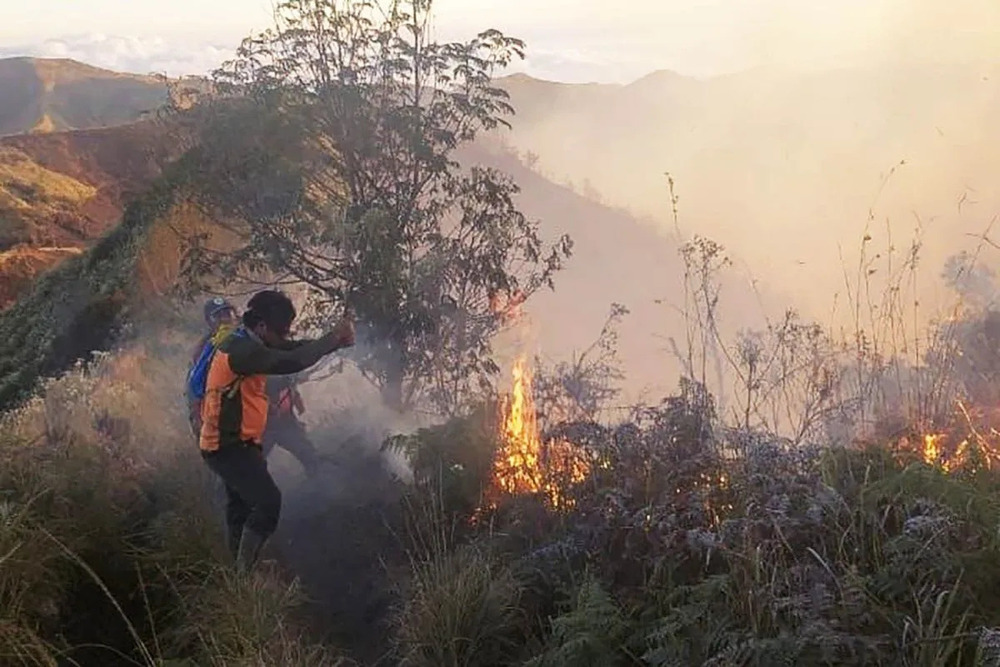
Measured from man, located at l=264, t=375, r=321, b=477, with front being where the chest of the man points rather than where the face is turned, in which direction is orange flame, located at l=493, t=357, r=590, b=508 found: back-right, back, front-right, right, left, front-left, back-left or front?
front-right

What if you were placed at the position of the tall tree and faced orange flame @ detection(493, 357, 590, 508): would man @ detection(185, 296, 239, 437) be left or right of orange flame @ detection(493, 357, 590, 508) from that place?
right

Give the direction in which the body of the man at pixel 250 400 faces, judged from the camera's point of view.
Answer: to the viewer's right

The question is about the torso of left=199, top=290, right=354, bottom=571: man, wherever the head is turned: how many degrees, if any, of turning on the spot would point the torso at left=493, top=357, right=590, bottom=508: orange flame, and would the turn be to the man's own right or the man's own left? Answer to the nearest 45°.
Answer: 0° — they already face it

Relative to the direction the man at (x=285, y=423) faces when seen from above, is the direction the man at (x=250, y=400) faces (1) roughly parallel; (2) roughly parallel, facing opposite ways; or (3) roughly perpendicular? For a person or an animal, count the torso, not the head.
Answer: roughly parallel

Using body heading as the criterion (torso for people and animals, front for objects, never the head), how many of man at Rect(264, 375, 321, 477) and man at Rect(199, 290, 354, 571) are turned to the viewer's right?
2

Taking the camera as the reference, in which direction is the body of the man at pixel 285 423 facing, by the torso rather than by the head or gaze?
to the viewer's right

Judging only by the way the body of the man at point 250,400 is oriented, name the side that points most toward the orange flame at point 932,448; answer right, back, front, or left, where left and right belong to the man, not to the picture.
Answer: front

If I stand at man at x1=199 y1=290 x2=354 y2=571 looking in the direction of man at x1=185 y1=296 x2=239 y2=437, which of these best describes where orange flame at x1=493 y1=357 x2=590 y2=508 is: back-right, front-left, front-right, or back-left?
back-right

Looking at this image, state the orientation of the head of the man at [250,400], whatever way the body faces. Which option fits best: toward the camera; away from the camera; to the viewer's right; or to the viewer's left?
to the viewer's right

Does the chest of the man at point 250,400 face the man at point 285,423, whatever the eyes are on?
no

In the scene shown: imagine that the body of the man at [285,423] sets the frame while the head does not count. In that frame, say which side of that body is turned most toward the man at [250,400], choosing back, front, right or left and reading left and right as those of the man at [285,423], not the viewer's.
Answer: right
